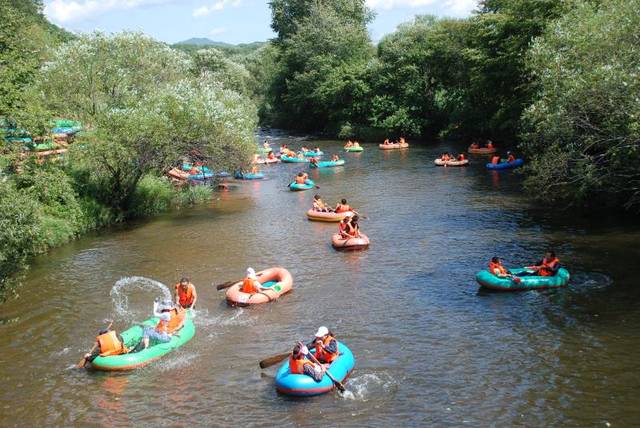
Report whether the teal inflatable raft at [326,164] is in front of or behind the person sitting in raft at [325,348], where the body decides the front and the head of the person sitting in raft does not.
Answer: behind

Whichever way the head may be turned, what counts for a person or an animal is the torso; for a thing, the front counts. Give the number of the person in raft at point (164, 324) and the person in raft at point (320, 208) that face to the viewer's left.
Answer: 1

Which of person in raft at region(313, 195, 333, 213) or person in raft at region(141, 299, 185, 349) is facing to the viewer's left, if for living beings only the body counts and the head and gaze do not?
person in raft at region(141, 299, 185, 349)

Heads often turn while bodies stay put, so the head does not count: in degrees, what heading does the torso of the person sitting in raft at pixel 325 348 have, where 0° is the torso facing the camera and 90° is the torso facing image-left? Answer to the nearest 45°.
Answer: approximately 45°

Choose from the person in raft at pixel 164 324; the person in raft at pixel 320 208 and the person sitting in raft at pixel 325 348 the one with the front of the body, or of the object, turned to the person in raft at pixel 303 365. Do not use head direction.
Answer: the person sitting in raft

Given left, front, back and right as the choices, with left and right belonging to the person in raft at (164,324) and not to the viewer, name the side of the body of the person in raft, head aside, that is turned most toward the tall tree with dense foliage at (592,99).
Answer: back

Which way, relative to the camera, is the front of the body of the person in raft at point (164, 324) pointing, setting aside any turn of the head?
to the viewer's left

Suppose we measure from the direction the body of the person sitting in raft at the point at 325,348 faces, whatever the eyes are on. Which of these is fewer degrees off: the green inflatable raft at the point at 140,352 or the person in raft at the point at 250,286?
the green inflatable raft

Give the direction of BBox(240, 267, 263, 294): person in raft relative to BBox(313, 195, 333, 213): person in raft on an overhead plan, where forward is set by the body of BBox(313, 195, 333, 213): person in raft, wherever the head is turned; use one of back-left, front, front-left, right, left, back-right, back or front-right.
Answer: right

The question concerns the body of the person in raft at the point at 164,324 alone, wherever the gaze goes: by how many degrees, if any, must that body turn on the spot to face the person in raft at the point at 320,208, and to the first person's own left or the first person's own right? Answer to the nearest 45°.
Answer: approximately 135° to the first person's own right

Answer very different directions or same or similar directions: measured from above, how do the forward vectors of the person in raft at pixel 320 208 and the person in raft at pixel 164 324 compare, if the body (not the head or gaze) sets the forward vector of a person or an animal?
very different directions
